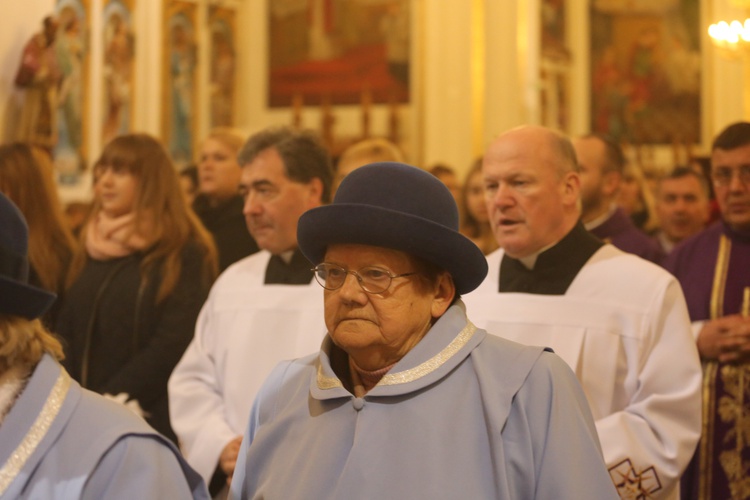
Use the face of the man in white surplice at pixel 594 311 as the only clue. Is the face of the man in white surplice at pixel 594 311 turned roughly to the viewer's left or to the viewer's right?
to the viewer's left

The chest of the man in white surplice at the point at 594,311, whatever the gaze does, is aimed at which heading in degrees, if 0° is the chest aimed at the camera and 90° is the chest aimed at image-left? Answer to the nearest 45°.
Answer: approximately 45°

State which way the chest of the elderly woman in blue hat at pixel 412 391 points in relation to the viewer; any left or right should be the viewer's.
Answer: facing the viewer and to the left of the viewer

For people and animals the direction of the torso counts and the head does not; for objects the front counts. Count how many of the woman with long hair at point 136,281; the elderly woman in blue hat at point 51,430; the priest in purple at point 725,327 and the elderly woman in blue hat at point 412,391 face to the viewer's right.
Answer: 0

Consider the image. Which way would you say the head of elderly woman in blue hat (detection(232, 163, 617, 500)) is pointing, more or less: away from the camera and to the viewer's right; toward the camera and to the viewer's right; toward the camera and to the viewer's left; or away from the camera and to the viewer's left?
toward the camera and to the viewer's left

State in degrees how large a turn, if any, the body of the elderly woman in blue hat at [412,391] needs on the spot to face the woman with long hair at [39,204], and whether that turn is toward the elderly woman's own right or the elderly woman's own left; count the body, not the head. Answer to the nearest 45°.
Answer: approximately 90° to the elderly woman's own right

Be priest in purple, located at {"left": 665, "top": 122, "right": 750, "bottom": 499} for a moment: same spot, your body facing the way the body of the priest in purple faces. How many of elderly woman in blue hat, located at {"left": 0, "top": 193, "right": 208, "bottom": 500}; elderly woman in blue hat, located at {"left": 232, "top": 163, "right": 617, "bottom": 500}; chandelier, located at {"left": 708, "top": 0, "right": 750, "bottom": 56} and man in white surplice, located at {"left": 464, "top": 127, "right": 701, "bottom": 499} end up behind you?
1

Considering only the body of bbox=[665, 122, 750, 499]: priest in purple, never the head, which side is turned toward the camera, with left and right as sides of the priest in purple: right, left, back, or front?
front

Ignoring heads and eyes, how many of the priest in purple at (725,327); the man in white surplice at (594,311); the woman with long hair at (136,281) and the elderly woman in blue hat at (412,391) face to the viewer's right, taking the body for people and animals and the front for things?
0

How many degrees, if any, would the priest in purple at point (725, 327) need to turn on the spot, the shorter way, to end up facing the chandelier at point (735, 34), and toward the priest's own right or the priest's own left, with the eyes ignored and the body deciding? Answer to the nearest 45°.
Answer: approximately 180°
